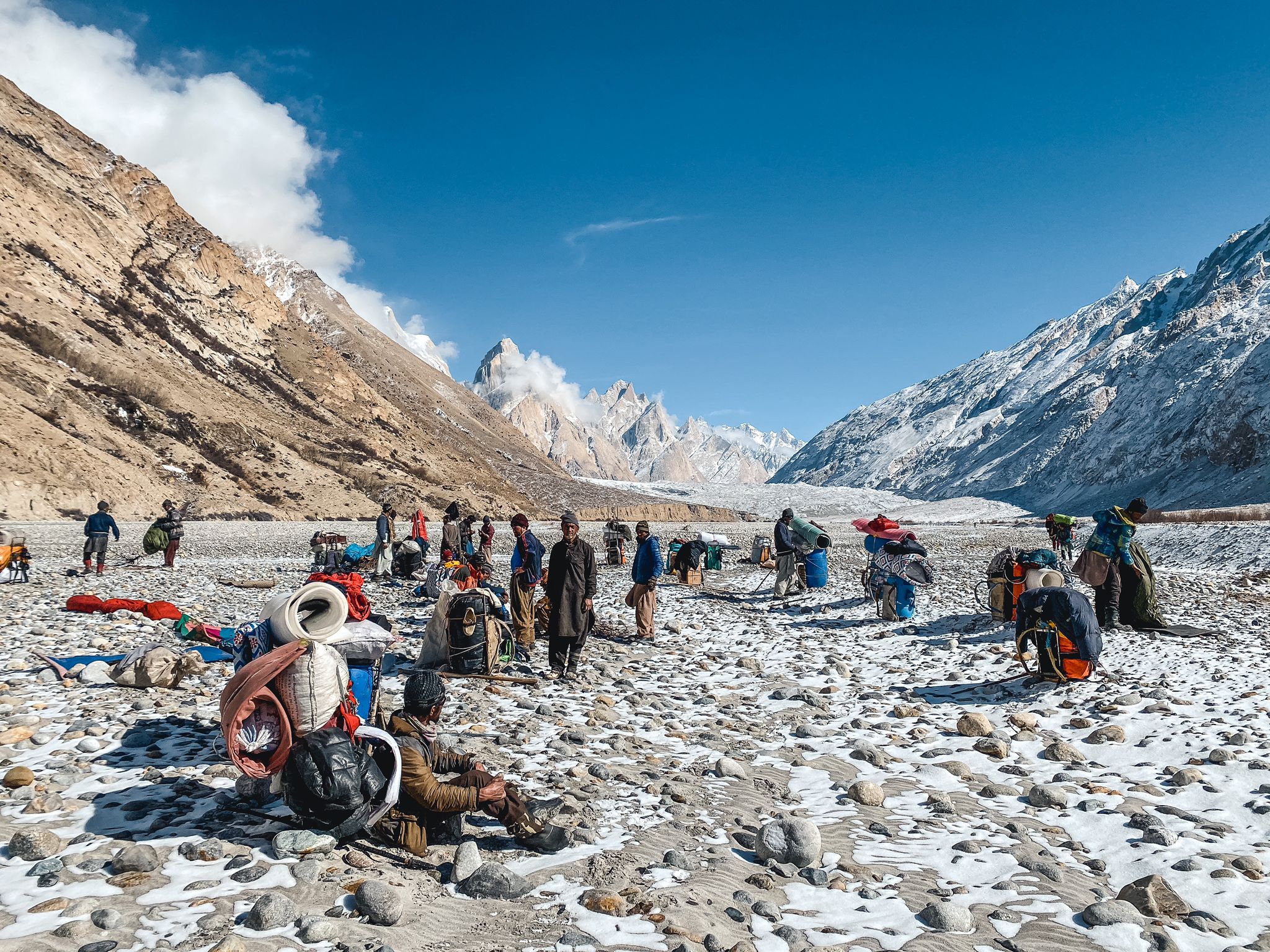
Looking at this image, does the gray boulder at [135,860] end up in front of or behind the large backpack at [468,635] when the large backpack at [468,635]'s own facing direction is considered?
in front

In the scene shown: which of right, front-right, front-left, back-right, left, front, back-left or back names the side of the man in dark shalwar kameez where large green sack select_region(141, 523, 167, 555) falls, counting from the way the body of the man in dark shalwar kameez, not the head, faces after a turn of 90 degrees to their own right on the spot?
front-right

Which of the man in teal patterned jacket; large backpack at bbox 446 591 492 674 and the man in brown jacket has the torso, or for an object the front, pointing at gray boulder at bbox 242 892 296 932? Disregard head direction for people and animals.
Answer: the large backpack

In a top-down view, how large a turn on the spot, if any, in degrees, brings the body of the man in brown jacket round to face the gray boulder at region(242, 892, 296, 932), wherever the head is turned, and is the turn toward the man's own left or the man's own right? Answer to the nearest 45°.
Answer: approximately 135° to the man's own right

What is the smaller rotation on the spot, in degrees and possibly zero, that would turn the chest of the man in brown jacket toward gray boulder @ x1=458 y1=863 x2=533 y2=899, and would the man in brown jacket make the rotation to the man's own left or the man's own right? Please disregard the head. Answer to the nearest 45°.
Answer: approximately 45° to the man's own right

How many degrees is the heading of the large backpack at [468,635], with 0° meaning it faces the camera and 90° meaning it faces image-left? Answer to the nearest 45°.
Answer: approximately 0°

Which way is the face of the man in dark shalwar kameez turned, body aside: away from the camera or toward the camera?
toward the camera

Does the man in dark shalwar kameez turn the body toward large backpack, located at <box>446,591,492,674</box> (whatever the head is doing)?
no

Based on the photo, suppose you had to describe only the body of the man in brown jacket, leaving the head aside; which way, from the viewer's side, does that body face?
to the viewer's right

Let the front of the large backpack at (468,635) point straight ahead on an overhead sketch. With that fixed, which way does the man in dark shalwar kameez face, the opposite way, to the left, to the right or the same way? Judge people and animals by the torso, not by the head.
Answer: the same way

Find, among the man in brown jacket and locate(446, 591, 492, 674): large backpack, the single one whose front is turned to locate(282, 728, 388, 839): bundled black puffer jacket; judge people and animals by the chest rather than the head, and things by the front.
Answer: locate(446, 591, 492, 674): large backpack

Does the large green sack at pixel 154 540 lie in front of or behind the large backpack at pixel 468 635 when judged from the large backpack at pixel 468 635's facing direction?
behind

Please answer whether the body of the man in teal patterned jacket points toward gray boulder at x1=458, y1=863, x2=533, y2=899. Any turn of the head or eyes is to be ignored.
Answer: no

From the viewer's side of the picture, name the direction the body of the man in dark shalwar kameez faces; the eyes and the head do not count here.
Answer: toward the camera
